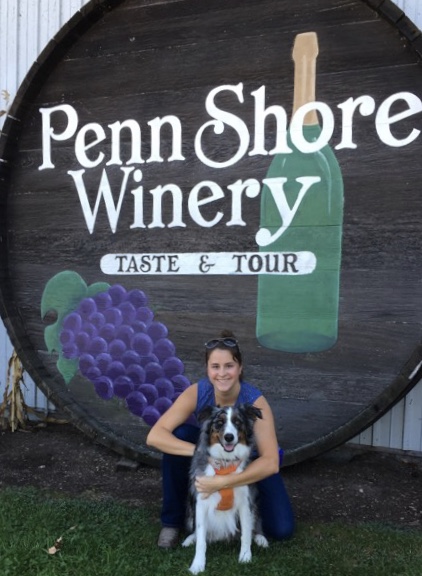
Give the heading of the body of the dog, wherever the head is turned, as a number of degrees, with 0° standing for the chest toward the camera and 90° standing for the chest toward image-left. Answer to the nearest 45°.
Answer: approximately 0°

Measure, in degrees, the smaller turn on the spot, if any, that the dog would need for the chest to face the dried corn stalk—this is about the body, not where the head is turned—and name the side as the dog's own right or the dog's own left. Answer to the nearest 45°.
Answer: approximately 135° to the dog's own right
